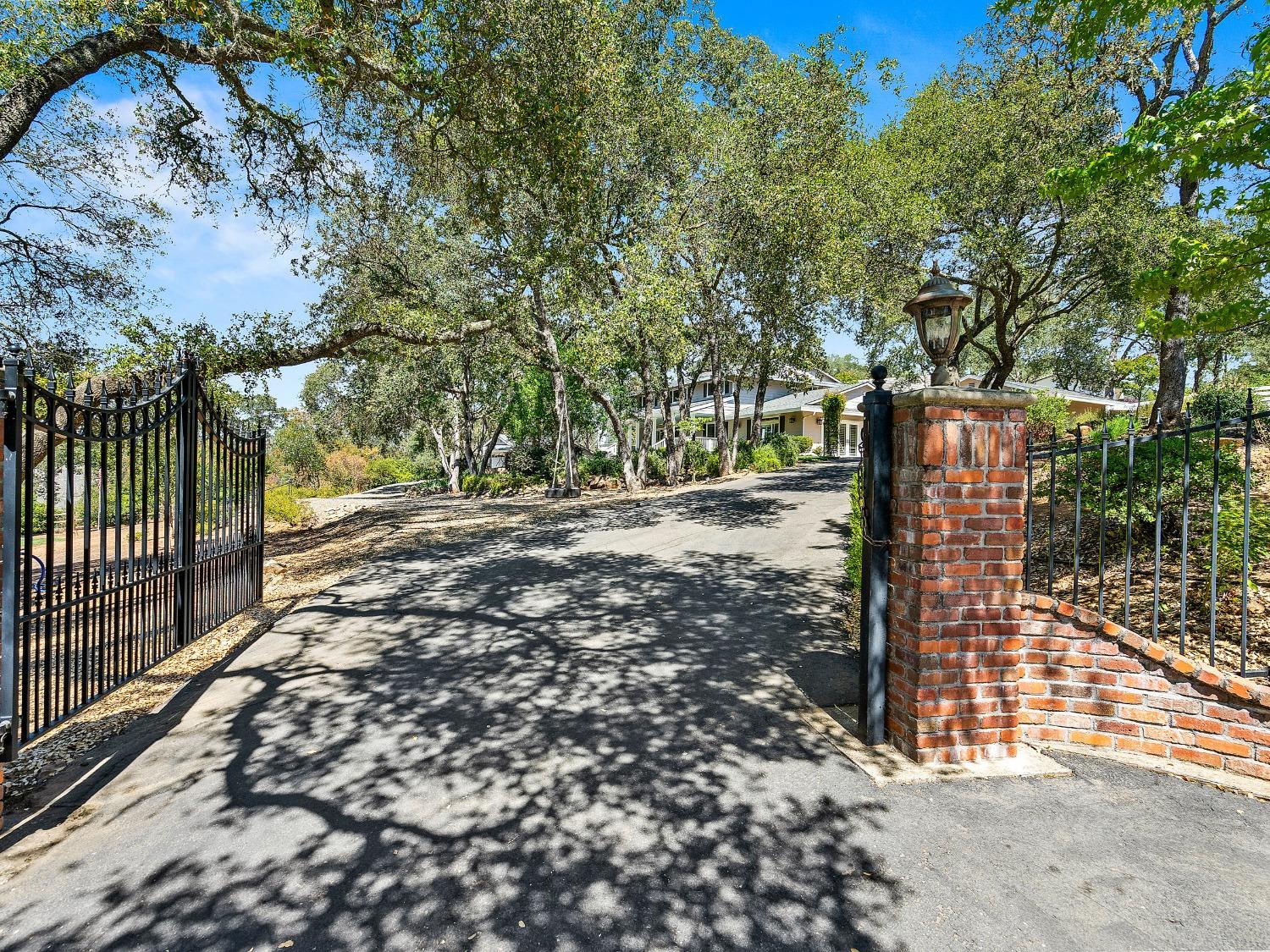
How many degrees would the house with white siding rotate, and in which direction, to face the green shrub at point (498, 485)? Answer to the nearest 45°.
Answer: approximately 45° to its right

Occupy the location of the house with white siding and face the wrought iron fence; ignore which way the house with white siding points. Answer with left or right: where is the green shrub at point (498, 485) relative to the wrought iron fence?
right

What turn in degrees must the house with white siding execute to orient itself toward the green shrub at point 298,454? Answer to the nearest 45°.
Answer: approximately 45° to its right

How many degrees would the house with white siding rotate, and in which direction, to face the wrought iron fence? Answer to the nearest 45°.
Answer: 0° — it already faces it

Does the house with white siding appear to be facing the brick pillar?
yes

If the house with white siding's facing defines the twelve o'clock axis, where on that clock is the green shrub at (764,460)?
The green shrub is roughly at 12 o'clock from the house with white siding.

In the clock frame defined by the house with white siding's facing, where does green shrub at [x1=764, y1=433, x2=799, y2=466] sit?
The green shrub is roughly at 12 o'clock from the house with white siding.

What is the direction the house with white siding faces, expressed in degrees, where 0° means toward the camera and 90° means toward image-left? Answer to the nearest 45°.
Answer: approximately 0°

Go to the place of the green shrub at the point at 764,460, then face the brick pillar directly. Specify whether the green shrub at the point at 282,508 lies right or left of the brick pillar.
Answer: right
